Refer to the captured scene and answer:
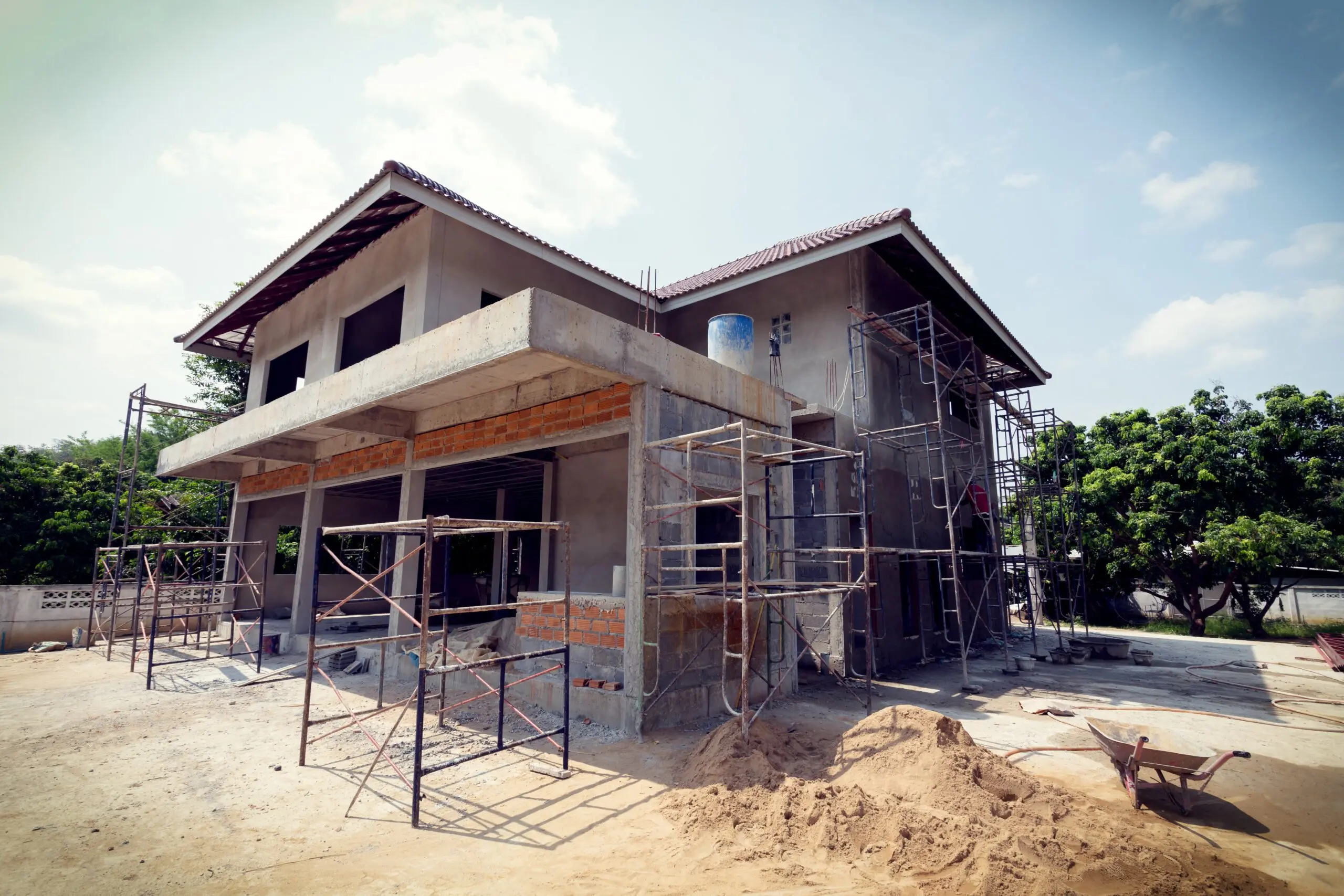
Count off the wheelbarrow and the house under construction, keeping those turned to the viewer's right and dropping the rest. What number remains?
0

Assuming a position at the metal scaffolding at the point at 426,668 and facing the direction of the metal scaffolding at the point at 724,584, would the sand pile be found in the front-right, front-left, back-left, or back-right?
front-right

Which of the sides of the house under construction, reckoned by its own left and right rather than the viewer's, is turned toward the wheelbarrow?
left

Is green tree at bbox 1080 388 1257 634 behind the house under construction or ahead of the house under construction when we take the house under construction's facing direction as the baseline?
behind

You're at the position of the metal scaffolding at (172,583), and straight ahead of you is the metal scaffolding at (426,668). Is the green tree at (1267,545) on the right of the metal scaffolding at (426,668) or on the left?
left

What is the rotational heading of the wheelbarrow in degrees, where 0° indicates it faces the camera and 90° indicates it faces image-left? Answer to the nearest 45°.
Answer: approximately 135°

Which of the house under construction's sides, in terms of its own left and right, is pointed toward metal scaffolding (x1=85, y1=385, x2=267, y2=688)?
right

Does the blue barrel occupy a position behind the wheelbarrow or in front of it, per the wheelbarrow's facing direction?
in front

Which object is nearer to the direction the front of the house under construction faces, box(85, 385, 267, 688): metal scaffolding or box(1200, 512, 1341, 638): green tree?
the metal scaffolding

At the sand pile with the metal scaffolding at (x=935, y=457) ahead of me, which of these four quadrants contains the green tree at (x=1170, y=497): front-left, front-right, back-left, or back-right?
front-right

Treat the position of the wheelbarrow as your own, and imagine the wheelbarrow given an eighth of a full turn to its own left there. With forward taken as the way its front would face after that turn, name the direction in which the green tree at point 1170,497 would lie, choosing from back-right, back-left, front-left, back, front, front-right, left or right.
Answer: right

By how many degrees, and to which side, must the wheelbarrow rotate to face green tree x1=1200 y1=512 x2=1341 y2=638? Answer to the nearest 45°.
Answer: approximately 45° to its right

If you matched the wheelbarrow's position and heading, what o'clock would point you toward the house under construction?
The house under construction is roughly at 11 o'clock from the wheelbarrow.
